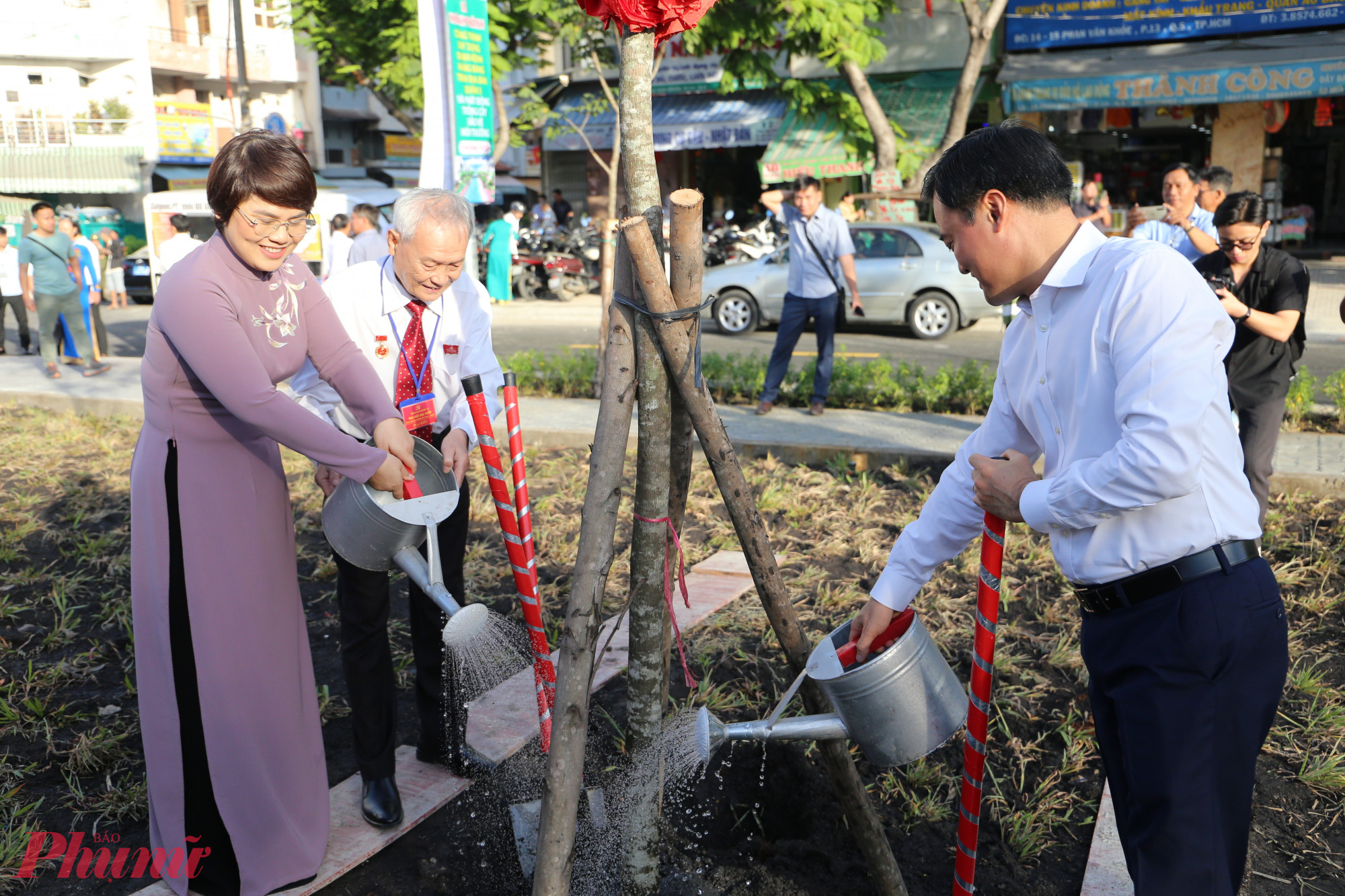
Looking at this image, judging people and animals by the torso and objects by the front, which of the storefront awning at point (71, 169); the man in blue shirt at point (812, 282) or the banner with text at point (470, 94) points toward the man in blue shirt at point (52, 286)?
the storefront awning

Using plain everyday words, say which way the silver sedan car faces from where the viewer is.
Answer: facing to the left of the viewer

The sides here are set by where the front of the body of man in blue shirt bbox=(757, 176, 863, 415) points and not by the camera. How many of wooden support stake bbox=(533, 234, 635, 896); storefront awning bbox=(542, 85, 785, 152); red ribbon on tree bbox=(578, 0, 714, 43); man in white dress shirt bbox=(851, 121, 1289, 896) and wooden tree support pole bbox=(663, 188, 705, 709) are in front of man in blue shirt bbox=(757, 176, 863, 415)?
4

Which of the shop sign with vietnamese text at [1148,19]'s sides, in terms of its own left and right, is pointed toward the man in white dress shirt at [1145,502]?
front

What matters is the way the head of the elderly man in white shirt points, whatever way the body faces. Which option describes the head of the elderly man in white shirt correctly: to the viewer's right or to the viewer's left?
to the viewer's right

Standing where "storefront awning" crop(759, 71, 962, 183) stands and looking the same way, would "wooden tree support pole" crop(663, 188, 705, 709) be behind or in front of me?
in front

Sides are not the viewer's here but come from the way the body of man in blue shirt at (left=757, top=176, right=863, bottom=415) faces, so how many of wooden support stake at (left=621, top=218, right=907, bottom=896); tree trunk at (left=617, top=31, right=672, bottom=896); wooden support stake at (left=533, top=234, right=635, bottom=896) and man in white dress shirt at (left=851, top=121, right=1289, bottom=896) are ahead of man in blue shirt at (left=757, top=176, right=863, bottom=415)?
4

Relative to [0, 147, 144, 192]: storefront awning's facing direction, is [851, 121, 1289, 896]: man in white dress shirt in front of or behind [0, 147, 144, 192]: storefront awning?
in front

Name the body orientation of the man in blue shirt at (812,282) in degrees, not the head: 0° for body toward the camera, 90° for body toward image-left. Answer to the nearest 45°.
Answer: approximately 0°

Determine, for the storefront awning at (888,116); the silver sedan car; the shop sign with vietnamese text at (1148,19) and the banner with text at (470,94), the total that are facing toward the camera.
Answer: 3

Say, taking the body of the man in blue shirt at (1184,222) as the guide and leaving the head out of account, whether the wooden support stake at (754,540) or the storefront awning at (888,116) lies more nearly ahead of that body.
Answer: the wooden support stake

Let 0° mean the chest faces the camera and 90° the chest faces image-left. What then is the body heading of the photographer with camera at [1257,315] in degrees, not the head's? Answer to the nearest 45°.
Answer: approximately 45°

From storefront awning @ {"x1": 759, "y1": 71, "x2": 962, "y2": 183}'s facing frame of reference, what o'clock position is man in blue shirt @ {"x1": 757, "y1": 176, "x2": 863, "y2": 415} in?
The man in blue shirt is roughly at 12 o'clock from the storefront awning.

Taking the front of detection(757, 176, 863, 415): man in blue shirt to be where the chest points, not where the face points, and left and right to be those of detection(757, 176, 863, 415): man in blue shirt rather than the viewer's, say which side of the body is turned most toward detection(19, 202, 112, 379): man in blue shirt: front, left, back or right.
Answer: right
